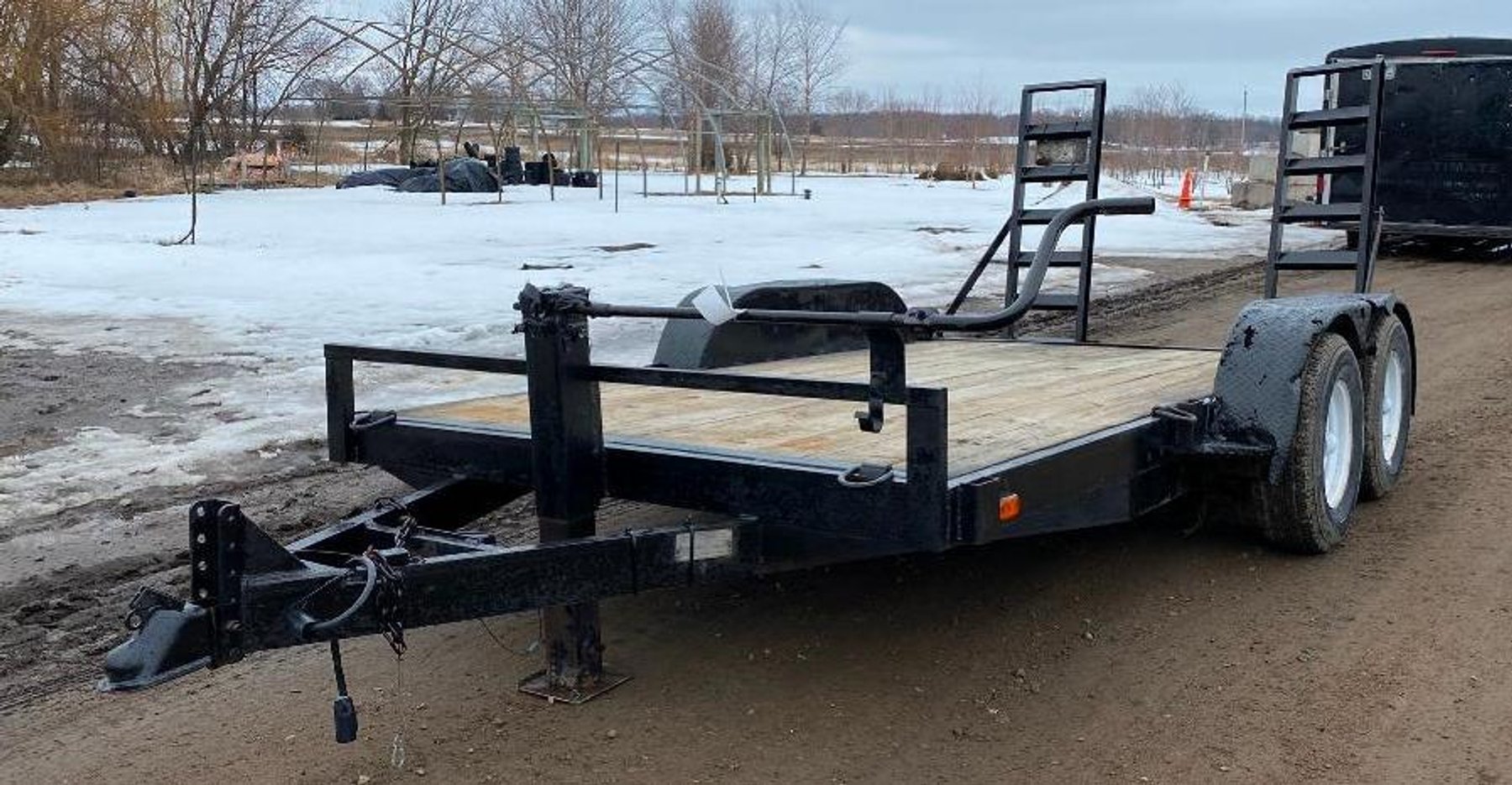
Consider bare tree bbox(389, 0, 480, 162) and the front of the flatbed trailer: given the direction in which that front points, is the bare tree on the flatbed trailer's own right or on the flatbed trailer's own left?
on the flatbed trailer's own right

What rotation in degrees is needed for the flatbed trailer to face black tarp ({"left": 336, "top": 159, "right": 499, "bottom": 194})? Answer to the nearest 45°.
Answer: approximately 135° to its right

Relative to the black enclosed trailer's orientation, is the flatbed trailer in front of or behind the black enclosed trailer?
behind

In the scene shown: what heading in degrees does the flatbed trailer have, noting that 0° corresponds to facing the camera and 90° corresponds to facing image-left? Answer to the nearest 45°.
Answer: approximately 45°

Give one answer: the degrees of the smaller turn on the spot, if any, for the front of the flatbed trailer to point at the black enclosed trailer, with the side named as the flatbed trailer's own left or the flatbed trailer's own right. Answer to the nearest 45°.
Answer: approximately 180°

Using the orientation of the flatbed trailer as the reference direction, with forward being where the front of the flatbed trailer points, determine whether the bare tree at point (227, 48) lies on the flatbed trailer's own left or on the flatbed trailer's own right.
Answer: on the flatbed trailer's own right

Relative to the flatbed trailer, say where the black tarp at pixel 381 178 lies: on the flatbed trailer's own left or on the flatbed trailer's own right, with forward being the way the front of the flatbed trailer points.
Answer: on the flatbed trailer's own right

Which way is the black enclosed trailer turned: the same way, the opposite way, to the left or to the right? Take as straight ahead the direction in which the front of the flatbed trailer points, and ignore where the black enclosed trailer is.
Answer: the opposite way
